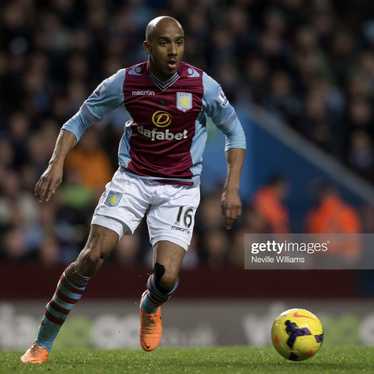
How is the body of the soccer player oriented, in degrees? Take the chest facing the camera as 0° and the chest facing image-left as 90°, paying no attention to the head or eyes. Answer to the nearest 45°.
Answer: approximately 0°

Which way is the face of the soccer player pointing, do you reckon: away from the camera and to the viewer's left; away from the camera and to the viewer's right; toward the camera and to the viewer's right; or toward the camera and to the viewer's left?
toward the camera and to the viewer's right
